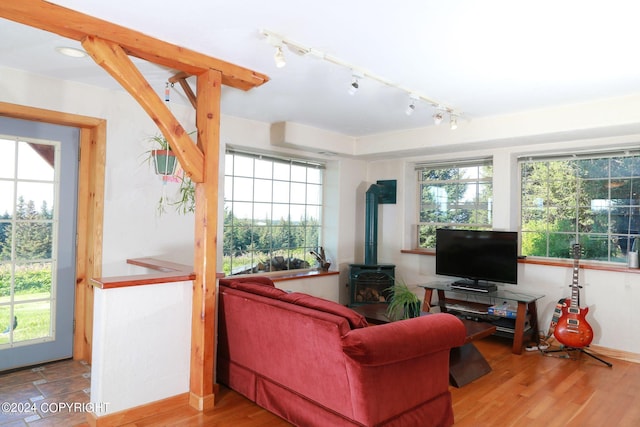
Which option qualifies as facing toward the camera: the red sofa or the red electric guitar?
the red electric guitar

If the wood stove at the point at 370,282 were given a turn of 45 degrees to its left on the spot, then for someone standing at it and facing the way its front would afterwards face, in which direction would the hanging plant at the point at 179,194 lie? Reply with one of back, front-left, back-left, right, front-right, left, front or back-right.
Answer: right

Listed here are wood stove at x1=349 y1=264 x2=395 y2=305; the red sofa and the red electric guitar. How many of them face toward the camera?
2

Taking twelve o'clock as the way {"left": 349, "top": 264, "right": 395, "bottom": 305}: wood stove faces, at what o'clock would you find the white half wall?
The white half wall is roughly at 1 o'clock from the wood stove.

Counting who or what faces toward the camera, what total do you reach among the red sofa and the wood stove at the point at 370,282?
1

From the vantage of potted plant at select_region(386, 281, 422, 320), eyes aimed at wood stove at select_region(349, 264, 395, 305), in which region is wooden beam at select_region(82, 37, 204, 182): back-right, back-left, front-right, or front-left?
back-left

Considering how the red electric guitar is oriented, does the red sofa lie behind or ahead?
ahead

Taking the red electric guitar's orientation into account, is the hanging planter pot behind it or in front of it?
in front

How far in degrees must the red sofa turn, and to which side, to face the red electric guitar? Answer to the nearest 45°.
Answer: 0° — it already faces it

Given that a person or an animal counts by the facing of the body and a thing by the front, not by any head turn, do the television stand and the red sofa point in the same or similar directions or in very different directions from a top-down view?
very different directions

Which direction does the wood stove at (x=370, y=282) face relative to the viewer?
toward the camera

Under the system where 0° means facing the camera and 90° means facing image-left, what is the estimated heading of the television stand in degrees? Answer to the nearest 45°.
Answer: approximately 45°

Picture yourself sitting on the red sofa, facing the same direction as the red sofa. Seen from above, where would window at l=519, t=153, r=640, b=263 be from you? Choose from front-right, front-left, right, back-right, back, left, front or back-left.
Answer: front

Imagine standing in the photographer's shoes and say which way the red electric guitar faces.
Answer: facing the viewer

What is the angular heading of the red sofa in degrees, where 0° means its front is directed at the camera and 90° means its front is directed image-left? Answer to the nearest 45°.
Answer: approximately 225°

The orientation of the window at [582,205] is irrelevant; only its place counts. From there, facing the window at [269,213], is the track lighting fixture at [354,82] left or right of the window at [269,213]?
left

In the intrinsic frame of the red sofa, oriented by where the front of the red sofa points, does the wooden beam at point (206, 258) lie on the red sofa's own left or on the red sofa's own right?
on the red sofa's own left

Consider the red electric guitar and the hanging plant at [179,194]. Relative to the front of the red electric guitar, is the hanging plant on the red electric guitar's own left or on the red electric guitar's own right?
on the red electric guitar's own right
